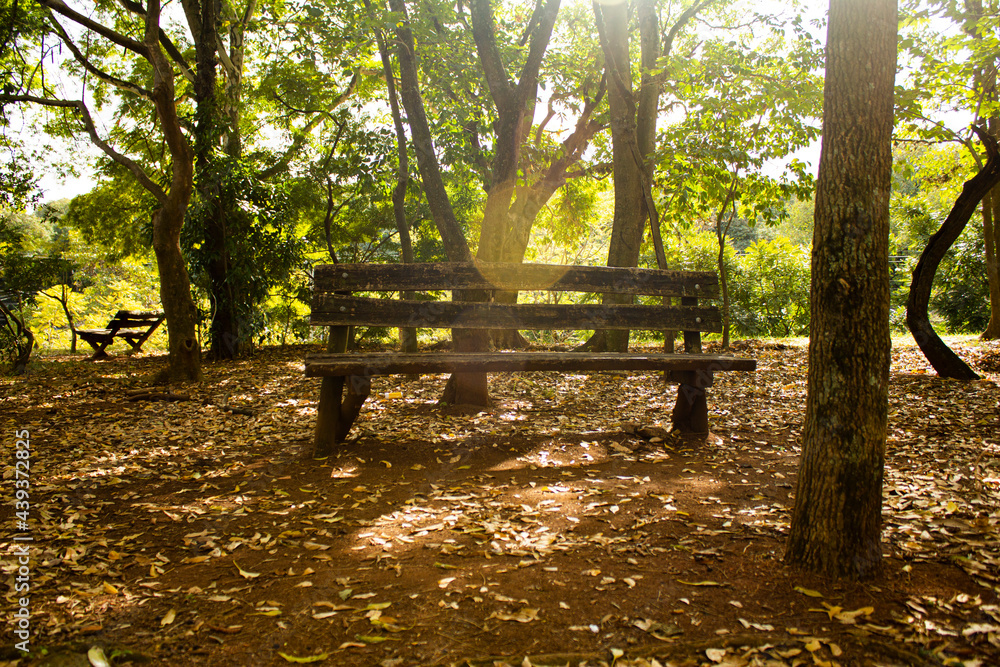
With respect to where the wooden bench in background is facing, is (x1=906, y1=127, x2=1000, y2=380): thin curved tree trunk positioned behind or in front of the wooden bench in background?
behind

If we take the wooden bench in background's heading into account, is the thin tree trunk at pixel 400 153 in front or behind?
behind

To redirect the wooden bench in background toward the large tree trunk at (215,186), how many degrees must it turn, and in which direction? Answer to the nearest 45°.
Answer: approximately 180°

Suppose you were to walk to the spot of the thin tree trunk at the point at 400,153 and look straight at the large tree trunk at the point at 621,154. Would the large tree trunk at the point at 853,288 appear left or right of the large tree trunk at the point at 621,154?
right

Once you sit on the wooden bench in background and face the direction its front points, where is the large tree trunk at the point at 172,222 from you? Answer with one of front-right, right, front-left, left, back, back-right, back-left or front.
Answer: back-left

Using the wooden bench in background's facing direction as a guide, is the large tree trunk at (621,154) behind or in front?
behind

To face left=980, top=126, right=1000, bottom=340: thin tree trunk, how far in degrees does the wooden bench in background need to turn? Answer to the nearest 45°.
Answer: approximately 180°

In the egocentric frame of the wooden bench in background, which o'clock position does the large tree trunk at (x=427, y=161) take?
The large tree trunk is roughly at 7 o'clock from the wooden bench in background.

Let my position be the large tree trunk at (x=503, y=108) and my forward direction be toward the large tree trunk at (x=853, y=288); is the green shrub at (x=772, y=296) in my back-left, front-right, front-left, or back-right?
back-left

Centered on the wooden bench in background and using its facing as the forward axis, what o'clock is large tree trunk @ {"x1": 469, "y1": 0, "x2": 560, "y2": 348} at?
The large tree trunk is roughly at 7 o'clock from the wooden bench in background.
